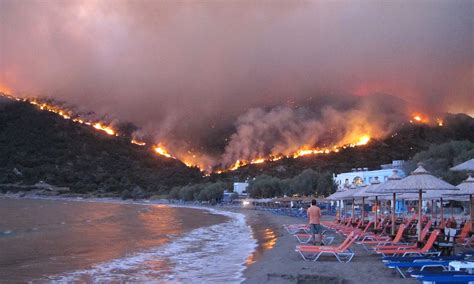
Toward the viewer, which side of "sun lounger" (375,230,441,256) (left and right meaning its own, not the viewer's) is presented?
left

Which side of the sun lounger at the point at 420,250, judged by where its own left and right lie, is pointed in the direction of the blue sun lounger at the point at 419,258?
left

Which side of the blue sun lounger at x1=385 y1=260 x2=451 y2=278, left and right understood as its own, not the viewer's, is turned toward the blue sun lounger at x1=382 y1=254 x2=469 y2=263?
right

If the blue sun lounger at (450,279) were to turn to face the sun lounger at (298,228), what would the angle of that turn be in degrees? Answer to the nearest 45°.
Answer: approximately 45° to its right

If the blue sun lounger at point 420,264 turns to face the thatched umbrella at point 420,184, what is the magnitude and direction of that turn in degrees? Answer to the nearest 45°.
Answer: approximately 90° to its right

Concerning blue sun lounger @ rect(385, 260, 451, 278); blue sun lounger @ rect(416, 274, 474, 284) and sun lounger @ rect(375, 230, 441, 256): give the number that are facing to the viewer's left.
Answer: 3

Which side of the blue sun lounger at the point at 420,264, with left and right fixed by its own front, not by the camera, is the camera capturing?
left

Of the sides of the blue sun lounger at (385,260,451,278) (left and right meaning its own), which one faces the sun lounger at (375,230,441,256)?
right

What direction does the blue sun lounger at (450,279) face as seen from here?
to the viewer's left

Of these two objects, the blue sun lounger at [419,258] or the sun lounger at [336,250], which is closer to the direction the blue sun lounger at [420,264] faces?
the sun lounger

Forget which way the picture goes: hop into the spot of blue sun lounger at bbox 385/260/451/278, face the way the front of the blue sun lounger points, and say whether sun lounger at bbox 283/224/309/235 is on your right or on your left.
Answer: on your right

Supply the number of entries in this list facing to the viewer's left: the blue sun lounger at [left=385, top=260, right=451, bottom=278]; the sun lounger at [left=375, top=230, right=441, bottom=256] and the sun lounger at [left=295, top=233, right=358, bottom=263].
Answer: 3

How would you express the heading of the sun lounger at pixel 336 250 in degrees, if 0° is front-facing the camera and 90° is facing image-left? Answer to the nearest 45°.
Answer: approximately 90°
